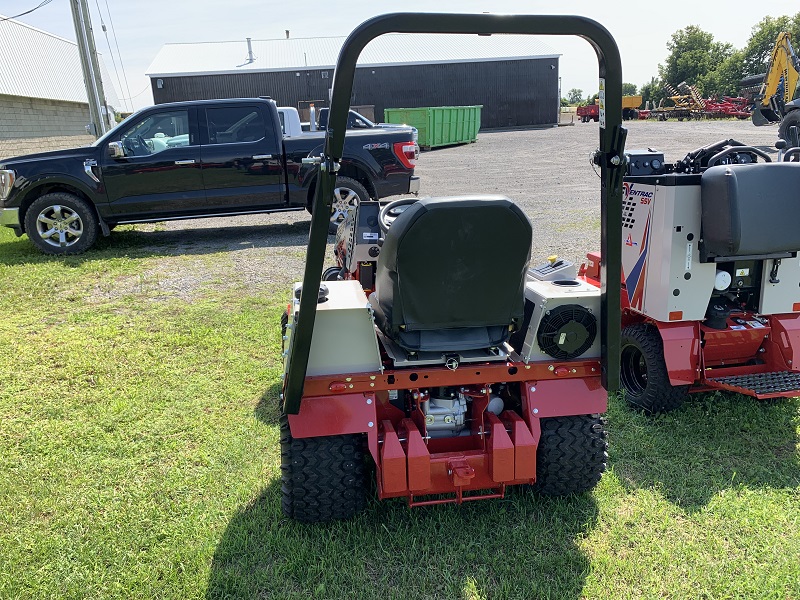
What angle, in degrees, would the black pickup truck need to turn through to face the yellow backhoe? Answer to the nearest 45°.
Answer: approximately 180°

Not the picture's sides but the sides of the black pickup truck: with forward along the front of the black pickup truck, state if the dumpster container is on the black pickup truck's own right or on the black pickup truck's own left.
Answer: on the black pickup truck's own right

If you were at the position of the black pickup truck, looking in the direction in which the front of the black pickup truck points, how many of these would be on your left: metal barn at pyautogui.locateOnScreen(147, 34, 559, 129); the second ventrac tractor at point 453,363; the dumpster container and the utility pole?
1

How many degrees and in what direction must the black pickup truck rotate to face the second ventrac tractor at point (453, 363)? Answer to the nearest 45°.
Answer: approximately 90° to its left

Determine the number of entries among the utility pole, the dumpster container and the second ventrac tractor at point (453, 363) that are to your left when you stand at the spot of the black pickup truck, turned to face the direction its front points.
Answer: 1

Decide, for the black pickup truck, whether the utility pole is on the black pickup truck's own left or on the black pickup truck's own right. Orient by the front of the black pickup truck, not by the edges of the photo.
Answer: on the black pickup truck's own right

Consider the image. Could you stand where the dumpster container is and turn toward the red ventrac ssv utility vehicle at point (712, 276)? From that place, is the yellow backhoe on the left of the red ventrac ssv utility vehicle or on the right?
left

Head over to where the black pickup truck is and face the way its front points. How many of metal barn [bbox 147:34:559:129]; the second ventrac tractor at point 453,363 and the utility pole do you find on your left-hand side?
1

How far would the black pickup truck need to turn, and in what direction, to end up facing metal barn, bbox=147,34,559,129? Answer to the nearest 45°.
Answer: approximately 135° to its right

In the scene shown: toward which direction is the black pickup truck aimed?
to the viewer's left

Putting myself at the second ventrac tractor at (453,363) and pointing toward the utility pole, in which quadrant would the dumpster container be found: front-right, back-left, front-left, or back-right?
front-right

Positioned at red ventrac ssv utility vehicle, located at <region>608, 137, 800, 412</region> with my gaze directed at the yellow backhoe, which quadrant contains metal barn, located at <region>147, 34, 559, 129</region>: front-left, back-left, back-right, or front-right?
front-left

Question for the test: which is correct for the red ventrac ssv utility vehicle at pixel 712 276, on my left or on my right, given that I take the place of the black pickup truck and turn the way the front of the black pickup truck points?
on my left
